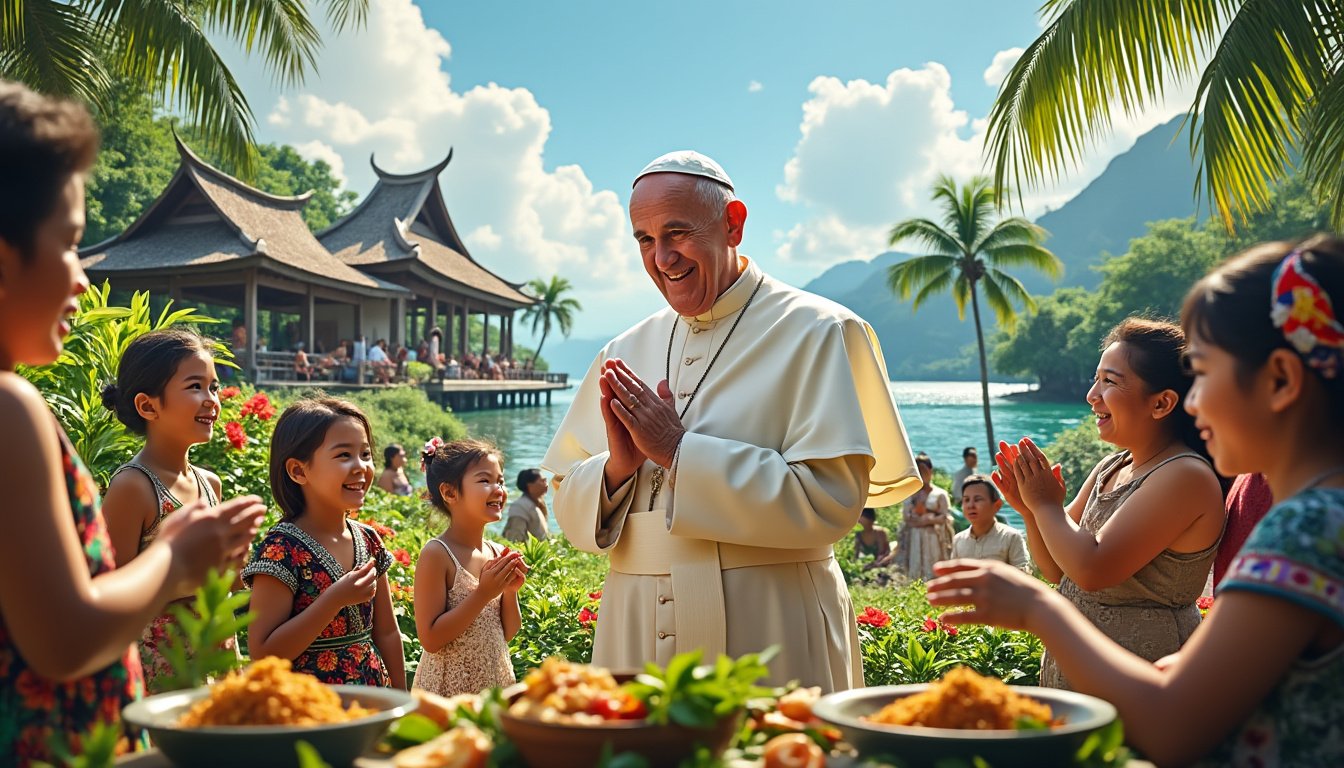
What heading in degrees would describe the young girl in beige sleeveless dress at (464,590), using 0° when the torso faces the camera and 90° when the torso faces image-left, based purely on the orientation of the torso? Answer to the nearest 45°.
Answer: approximately 315°

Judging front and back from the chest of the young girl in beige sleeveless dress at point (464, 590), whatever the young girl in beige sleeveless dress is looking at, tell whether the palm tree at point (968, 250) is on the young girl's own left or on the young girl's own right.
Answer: on the young girl's own left

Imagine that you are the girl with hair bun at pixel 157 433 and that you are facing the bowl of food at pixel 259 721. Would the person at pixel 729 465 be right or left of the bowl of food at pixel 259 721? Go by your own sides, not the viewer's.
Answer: left

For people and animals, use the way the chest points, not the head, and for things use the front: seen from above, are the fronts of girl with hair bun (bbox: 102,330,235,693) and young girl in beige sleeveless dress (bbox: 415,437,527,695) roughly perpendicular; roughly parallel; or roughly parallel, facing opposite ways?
roughly parallel

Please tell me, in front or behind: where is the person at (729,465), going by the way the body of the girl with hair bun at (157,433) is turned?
in front

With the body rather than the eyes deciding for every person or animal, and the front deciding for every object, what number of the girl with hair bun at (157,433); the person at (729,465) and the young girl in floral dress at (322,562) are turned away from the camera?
0

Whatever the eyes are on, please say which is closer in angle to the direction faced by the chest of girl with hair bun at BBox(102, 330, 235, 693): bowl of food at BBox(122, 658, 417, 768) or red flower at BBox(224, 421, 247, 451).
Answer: the bowl of food

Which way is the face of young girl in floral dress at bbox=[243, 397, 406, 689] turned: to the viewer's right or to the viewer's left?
to the viewer's right

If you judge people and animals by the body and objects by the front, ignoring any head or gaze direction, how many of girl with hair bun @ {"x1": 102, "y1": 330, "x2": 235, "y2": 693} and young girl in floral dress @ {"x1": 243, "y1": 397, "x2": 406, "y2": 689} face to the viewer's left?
0

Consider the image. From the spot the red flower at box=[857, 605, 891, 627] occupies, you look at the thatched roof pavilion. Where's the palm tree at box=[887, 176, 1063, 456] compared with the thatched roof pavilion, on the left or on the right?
right

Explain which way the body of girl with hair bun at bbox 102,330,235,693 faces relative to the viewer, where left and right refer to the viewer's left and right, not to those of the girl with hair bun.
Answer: facing the viewer and to the right of the viewer

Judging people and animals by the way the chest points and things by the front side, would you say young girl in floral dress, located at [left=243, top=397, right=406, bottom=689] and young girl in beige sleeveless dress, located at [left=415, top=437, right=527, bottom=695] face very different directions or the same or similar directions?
same or similar directions

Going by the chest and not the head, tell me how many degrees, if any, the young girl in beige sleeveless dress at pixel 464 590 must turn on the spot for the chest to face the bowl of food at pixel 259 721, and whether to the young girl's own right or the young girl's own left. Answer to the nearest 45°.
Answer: approximately 45° to the young girl's own right

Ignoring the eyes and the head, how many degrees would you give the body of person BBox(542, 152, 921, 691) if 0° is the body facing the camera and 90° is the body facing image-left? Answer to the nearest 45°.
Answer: approximately 45°

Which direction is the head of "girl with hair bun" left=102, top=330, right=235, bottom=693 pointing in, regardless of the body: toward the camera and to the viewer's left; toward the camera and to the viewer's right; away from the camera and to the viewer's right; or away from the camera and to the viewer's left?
toward the camera and to the viewer's right

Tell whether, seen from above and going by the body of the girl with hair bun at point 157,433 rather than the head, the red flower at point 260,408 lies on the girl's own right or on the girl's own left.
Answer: on the girl's own left
